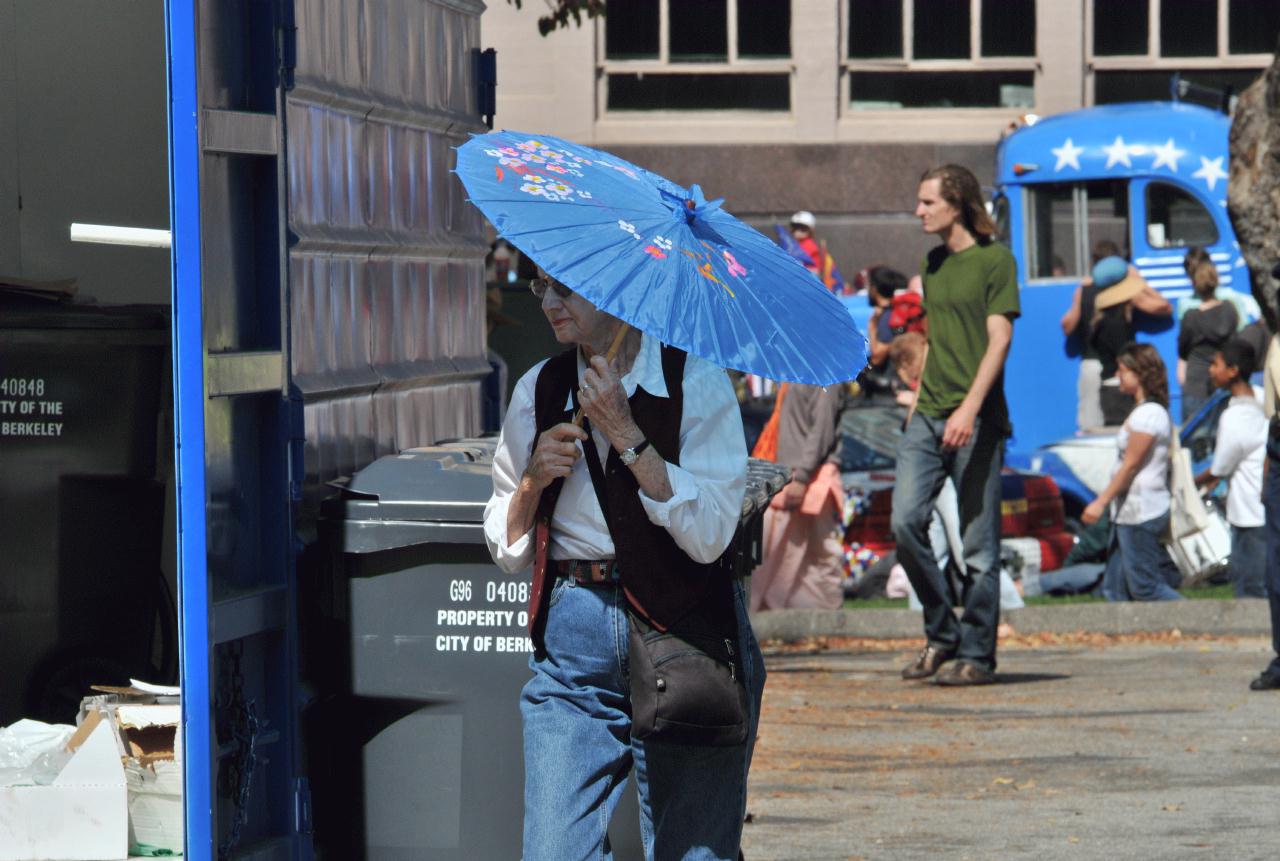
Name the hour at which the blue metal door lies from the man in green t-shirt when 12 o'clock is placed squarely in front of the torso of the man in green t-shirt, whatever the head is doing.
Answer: The blue metal door is roughly at 11 o'clock from the man in green t-shirt.

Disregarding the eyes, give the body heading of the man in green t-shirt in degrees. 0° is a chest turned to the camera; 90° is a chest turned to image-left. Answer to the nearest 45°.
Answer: approximately 45°

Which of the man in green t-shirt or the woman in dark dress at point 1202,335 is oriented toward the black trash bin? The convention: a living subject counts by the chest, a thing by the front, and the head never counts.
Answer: the man in green t-shirt

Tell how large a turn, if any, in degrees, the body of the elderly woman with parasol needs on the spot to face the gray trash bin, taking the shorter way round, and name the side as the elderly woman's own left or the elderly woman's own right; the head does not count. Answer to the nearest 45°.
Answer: approximately 90° to the elderly woman's own right

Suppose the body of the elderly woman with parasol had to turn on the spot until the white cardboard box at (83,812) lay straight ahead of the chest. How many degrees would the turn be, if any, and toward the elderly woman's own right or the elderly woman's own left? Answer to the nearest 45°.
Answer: approximately 90° to the elderly woman's own right

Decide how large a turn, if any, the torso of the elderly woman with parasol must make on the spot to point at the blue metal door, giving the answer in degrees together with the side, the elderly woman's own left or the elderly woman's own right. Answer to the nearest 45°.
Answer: approximately 90° to the elderly woman's own right

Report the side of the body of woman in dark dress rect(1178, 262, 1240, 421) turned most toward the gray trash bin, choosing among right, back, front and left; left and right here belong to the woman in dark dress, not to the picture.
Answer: back

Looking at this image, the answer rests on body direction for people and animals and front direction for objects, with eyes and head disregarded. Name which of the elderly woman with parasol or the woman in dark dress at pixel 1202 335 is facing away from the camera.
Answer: the woman in dark dress

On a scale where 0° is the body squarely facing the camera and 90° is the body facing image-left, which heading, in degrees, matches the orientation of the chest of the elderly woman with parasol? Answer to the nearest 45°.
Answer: approximately 45°

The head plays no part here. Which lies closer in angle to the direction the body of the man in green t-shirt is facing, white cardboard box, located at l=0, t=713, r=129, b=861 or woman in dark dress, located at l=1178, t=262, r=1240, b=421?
the white cardboard box

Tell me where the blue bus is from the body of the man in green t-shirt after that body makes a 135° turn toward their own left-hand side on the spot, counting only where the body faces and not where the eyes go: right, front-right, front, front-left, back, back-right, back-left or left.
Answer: left

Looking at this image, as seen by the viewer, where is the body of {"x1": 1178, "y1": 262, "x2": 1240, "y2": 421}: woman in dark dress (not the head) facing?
away from the camera

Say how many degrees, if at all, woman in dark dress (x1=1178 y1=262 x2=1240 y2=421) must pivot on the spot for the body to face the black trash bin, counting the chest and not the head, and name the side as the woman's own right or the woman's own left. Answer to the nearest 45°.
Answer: approximately 180°

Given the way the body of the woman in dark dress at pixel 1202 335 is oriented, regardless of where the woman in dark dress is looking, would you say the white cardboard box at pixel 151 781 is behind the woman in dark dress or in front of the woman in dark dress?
behind
